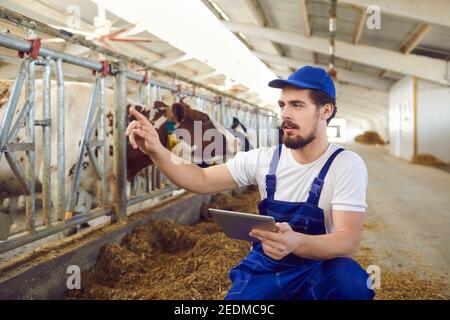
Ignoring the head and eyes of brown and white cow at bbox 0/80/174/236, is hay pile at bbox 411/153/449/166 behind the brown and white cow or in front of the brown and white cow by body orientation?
in front

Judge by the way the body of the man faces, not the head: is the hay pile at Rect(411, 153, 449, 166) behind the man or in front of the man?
behind

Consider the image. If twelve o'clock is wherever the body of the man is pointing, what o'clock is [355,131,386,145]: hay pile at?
The hay pile is roughly at 5 o'clock from the man.

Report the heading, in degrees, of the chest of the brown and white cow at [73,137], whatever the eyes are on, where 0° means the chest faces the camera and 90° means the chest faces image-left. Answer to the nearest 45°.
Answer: approximately 270°

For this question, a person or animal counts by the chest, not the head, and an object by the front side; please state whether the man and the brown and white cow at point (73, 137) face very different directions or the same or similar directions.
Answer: very different directions

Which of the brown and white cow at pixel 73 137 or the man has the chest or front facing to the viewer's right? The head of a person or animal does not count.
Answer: the brown and white cow

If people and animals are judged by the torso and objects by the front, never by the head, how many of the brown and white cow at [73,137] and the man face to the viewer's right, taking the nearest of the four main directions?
1

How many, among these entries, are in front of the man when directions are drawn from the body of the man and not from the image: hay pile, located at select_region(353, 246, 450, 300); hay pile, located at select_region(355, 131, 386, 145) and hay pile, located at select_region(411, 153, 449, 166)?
0

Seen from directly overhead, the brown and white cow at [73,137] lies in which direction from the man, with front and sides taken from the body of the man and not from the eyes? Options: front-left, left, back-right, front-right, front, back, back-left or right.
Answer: right

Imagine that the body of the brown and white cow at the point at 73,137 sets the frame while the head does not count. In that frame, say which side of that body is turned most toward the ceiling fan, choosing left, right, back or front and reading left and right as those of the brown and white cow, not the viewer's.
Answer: left

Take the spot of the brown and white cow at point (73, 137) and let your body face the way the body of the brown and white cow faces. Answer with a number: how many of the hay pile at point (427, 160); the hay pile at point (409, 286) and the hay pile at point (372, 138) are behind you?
0

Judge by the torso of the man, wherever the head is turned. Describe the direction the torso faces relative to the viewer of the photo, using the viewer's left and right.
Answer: facing the viewer and to the left of the viewer

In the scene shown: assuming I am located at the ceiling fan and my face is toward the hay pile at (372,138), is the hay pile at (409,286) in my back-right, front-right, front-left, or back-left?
back-right
